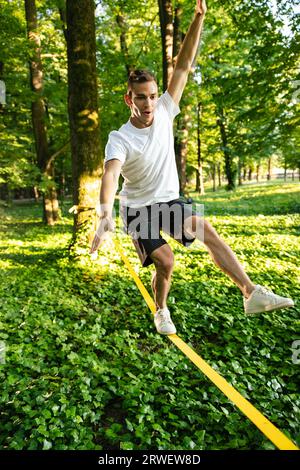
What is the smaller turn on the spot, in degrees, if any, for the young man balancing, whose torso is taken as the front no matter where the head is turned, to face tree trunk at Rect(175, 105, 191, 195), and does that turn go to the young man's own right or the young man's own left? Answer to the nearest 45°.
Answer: approximately 135° to the young man's own left

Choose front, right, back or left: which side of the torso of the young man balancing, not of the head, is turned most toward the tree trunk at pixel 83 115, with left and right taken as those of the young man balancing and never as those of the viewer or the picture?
back

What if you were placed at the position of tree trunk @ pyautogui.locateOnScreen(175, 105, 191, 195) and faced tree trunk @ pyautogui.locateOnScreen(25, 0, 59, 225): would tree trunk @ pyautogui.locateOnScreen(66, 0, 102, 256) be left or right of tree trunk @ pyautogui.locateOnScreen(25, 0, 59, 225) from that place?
left

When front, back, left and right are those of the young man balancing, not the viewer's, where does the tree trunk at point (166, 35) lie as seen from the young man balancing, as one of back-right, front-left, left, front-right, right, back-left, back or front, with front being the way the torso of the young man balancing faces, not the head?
back-left

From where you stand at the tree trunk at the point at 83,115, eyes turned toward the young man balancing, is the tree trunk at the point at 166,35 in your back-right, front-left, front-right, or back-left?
back-left

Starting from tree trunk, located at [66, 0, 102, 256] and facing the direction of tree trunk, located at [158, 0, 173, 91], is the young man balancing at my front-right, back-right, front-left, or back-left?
back-right

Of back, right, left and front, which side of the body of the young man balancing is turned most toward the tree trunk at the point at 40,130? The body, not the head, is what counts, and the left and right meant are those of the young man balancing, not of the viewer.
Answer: back

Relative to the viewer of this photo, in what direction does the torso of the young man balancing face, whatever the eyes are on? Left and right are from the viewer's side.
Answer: facing the viewer and to the right of the viewer
